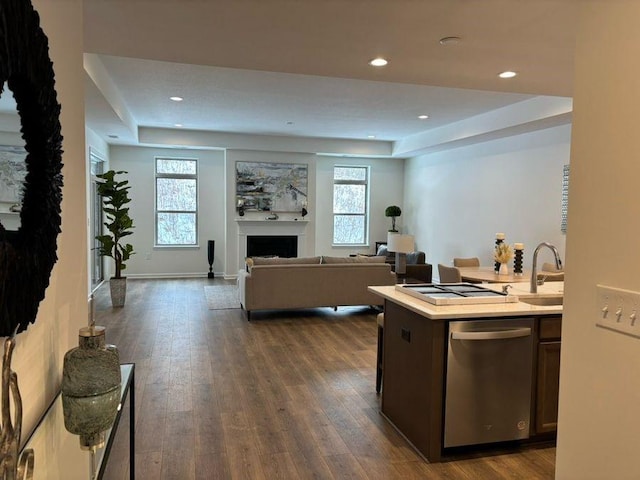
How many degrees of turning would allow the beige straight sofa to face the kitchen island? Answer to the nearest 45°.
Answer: approximately 180°

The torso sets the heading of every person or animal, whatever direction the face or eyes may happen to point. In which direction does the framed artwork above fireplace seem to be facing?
toward the camera

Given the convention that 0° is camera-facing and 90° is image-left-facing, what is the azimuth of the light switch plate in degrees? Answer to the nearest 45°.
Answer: approximately 45°

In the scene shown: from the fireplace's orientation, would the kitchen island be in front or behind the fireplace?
in front

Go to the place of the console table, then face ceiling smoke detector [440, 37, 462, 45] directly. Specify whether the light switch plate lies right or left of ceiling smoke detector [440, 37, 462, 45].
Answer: right

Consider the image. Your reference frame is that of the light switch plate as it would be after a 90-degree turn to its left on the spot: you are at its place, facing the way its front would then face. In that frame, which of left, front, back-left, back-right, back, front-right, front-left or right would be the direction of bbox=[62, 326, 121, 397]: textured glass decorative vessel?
right

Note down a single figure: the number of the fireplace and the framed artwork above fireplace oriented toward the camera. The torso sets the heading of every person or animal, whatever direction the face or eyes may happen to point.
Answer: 2

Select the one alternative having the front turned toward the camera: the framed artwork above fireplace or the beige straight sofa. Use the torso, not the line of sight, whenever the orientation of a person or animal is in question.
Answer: the framed artwork above fireplace

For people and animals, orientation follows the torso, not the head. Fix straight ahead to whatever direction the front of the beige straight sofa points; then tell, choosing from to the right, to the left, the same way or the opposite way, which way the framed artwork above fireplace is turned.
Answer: the opposite way

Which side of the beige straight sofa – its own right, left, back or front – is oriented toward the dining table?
right

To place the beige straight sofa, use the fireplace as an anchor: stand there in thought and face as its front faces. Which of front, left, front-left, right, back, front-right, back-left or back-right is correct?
front

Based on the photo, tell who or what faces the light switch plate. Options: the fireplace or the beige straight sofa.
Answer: the fireplace

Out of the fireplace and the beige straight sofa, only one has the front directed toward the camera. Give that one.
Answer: the fireplace

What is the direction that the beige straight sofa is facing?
away from the camera

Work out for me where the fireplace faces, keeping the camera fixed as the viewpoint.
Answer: facing the viewer
